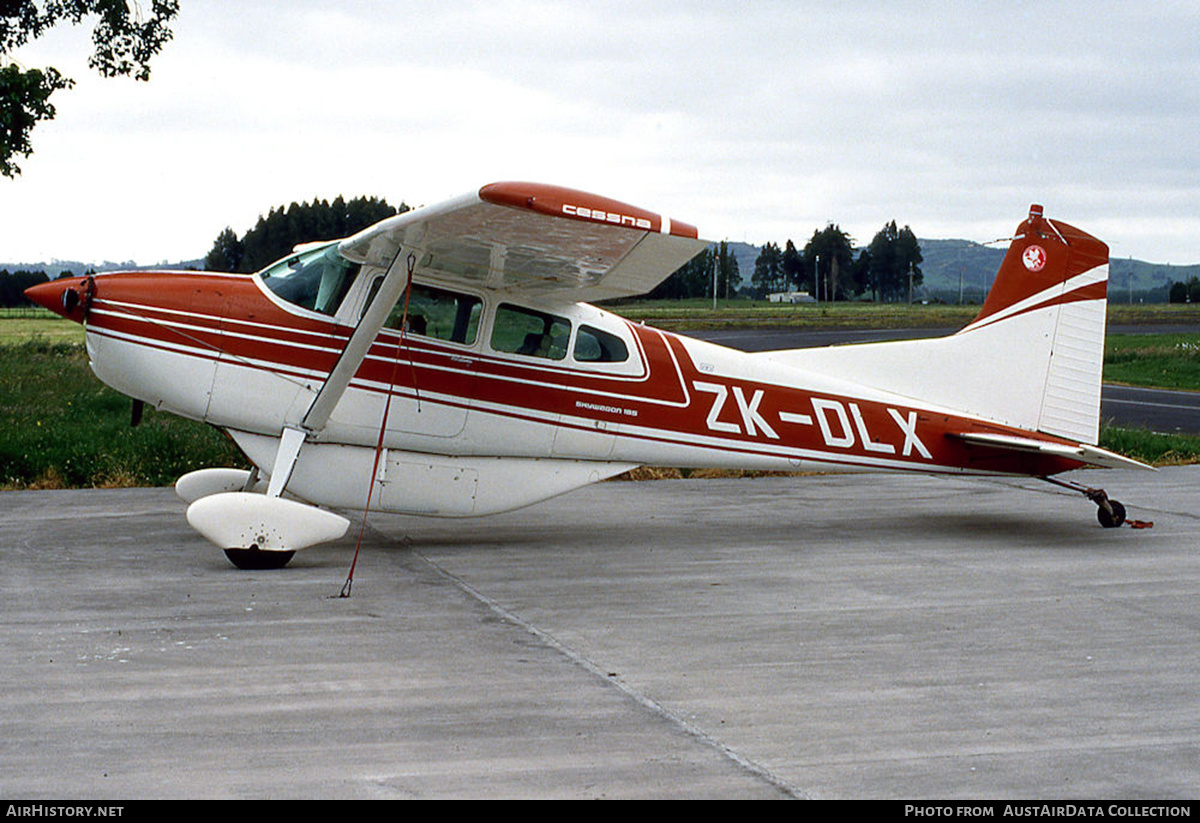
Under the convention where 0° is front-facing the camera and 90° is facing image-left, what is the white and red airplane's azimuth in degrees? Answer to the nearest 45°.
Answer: approximately 90°

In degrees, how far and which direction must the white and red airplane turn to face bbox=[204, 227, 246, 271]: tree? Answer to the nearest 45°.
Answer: approximately 90° to its right

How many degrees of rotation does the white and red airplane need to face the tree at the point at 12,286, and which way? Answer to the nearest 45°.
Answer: approximately 45° to its right
